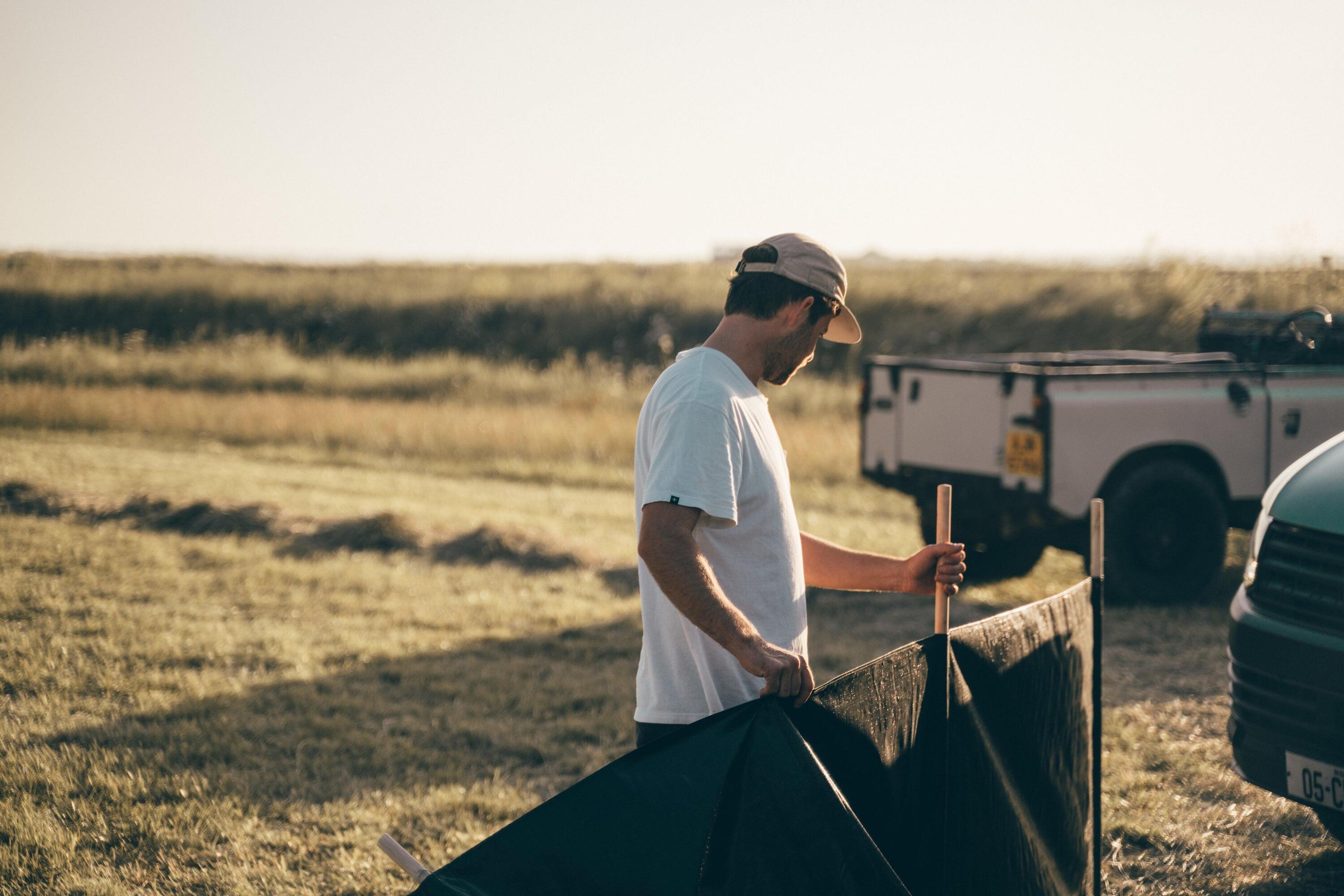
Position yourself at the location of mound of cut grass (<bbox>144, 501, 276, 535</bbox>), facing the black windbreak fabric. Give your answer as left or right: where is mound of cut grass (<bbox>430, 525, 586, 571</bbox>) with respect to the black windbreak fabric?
left

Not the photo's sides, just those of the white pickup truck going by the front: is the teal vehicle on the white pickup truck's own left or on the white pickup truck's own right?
on the white pickup truck's own right

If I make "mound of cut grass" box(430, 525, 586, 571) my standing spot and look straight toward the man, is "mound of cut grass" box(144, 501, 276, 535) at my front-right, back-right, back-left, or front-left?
back-right

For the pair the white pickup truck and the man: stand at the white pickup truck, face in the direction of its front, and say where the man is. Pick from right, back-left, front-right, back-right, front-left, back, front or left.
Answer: back-right

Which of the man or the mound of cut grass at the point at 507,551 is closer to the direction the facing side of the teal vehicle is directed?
the man

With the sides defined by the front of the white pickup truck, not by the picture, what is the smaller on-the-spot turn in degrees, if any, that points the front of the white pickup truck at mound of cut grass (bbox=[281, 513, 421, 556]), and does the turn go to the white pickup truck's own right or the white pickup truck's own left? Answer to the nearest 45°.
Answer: approximately 135° to the white pickup truck's own left

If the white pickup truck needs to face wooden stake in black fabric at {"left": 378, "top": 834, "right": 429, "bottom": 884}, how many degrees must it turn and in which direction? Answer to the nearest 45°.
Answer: approximately 135° to its right

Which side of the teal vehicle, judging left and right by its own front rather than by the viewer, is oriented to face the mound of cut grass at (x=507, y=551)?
right

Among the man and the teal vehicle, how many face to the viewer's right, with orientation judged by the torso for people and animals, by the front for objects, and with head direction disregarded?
1

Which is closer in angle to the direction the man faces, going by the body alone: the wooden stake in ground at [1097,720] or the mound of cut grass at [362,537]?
the wooden stake in ground

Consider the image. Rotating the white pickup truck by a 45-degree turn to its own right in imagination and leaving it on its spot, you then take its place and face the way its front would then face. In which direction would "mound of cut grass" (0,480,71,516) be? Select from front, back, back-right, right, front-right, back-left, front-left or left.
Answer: back

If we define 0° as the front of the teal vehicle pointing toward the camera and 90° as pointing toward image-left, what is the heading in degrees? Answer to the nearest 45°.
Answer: approximately 45°

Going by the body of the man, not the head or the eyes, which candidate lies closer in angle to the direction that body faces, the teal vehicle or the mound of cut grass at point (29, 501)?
the teal vehicle

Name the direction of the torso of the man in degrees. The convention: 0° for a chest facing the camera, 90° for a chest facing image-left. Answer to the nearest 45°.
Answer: approximately 270°
